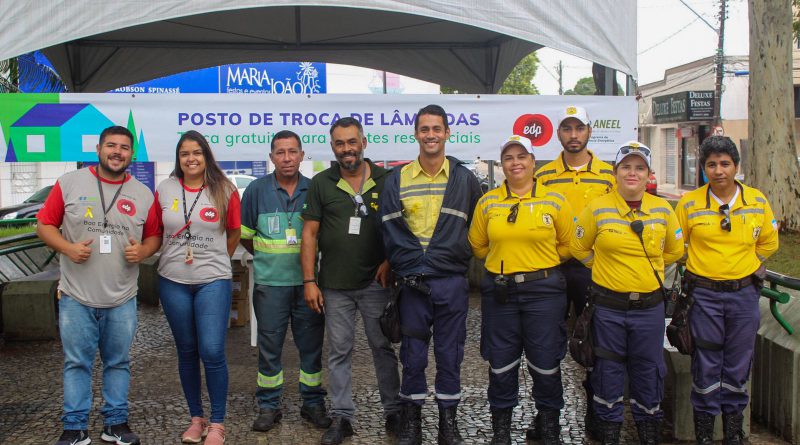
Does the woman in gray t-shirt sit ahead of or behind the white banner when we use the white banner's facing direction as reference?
ahead

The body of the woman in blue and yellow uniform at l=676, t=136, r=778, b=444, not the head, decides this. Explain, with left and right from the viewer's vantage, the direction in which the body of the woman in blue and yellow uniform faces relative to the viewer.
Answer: facing the viewer

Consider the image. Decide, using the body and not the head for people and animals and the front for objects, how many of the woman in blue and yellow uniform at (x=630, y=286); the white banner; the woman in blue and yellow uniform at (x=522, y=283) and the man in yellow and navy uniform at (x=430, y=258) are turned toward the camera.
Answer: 4

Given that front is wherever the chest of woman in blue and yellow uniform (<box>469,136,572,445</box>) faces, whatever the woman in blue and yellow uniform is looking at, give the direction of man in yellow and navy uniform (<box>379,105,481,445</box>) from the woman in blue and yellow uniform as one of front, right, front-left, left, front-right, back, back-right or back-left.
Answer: right

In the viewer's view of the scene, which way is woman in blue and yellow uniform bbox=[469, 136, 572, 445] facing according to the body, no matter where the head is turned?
toward the camera

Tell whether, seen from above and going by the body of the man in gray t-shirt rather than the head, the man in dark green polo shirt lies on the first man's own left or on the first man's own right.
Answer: on the first man's own left

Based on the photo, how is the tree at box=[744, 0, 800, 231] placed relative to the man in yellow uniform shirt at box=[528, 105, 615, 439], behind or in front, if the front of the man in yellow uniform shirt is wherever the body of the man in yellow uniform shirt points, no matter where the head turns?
behind

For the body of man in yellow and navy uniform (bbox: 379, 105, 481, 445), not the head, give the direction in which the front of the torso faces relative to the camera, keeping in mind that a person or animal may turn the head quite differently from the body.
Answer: toward the camera

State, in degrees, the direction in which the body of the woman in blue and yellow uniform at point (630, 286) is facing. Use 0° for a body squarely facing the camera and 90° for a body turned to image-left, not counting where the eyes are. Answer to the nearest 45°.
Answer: approximately 0°
